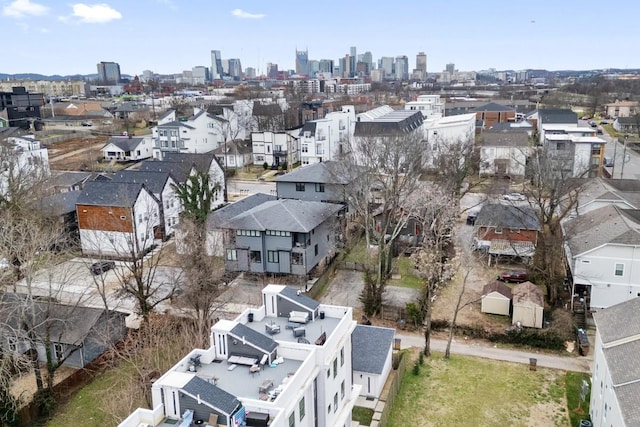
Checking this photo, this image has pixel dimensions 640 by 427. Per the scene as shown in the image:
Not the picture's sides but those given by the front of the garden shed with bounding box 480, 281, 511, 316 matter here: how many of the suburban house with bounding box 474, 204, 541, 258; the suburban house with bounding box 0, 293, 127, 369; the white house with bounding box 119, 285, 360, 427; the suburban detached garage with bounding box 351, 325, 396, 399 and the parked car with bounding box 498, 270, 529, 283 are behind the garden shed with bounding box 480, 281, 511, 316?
2

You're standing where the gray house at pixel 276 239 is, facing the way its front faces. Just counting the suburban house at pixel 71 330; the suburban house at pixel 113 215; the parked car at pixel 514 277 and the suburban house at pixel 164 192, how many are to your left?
1

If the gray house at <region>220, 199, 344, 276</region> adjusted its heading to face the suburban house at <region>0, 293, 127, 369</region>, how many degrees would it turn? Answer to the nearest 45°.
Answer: approximately 45° to its right

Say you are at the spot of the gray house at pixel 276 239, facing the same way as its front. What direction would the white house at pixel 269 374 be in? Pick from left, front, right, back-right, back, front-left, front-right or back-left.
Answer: front

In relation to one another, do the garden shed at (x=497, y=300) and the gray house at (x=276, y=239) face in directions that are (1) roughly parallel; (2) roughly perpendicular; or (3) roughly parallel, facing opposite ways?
roughly parallel

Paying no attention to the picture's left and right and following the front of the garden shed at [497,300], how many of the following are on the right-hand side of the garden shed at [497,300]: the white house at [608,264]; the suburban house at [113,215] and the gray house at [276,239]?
2

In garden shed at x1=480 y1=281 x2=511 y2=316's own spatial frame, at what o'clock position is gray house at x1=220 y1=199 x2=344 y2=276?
The gray house is roughly at 3 o'clock from the garden shed.

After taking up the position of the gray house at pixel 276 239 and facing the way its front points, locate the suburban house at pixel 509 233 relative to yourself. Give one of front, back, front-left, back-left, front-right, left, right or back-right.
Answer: left

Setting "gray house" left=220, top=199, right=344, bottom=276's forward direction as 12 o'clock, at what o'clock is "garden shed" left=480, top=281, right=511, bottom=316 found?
The garden shed is roughly at 10 o'clock from the gray house.

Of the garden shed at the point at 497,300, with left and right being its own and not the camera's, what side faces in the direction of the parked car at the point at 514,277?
back

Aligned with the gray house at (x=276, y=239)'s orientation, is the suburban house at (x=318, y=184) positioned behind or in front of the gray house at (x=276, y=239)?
behind

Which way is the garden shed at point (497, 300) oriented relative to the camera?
toward the camera

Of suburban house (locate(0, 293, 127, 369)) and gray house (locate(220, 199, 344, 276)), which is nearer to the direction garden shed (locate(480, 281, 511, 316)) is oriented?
the suburban house

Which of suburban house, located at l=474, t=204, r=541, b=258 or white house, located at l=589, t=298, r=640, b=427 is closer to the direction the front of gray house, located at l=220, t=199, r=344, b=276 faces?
the white house

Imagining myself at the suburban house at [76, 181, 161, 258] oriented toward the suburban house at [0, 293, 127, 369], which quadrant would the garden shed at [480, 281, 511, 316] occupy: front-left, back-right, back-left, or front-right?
front-left

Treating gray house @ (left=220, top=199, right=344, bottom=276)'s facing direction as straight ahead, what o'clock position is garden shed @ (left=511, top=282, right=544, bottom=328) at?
The garden shed is roughly at 10 o'clock from the gray house.

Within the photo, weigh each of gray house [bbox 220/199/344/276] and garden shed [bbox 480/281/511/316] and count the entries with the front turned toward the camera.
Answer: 2

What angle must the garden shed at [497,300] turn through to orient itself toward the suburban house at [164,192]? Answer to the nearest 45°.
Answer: approximately 90° to its right

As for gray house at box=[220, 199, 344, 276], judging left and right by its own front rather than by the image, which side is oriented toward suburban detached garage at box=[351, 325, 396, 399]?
front
